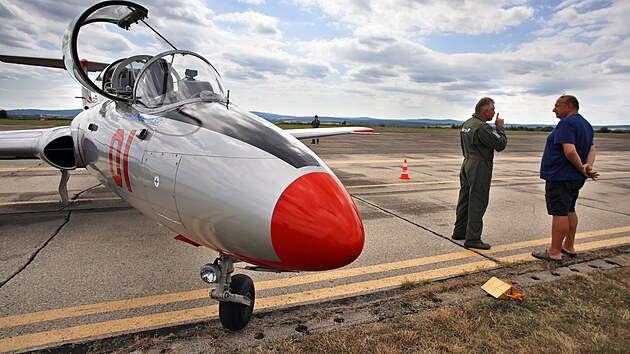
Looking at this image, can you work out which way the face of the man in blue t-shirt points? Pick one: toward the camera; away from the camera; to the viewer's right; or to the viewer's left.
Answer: to the viewer's left

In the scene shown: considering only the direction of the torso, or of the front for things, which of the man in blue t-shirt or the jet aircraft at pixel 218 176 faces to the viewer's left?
the man in blue t-shirt

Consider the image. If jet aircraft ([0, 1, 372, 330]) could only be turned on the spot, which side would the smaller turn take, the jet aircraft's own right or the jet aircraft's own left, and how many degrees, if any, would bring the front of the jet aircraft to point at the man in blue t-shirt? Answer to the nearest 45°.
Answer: approximately 45° to the jet aircraft's own left

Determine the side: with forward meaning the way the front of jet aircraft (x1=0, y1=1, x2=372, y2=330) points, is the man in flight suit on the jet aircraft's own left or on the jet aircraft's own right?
on the jet aircraft's own left

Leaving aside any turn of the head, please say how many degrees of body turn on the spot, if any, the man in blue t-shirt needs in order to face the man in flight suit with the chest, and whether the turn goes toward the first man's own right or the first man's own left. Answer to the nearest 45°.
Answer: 0° — they already face them

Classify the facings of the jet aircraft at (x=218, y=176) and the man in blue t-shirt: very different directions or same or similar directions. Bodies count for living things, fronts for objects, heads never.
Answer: very different directions

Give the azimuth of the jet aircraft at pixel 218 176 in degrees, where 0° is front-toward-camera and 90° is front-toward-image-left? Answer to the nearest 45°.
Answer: approximately 315°

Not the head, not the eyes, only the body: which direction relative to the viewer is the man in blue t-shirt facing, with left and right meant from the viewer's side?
facing to the left of the viewer

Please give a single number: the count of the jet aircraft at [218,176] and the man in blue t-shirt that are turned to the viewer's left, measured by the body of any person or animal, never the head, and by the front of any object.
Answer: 1

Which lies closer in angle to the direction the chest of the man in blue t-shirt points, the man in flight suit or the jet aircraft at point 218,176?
the man in flight suit

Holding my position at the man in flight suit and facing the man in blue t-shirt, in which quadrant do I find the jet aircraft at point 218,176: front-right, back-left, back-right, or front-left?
back-right

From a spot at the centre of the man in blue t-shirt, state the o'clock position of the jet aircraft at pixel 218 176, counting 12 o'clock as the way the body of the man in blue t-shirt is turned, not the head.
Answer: The jet aircraft is roughly at 12 o'clock from the man in blue t-shirt.
